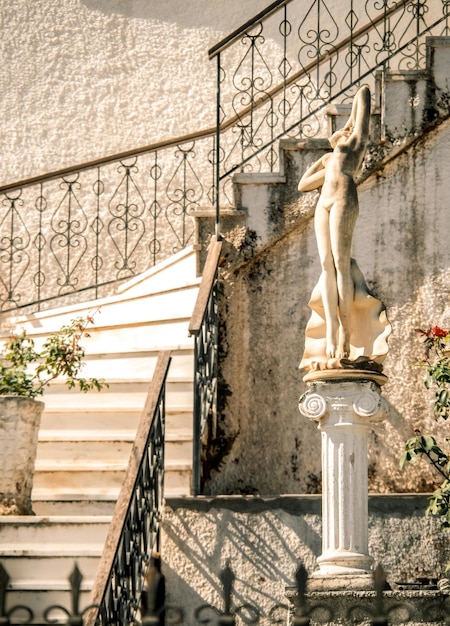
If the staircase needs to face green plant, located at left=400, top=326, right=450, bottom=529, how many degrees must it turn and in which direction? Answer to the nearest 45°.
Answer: approximately 45° to its left

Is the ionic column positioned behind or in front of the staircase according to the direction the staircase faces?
in front

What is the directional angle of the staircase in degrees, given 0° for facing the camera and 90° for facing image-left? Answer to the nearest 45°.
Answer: approximately 0°
